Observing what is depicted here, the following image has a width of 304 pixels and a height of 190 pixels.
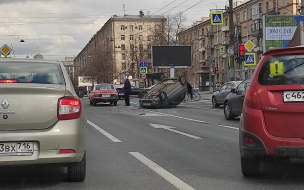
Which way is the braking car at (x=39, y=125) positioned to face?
away from the camera

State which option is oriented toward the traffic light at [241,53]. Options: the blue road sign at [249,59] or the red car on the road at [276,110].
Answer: the red car on the road

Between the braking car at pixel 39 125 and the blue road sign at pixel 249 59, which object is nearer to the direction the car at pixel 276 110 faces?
the blue road sign

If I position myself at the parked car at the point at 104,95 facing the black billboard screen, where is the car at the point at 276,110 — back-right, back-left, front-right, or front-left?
back-right

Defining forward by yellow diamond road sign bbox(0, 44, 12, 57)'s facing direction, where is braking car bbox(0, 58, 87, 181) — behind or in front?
in front

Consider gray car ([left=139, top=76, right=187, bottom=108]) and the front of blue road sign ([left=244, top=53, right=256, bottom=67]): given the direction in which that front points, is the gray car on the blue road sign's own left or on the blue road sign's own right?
on the blue road sign's own right
